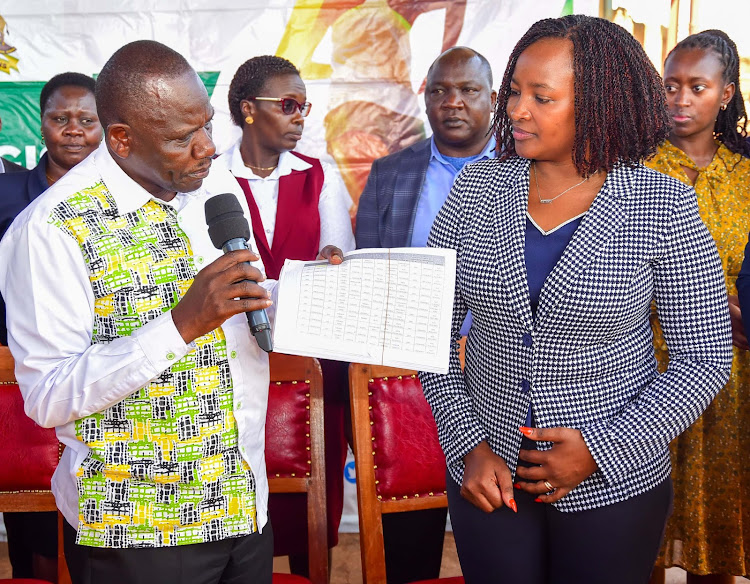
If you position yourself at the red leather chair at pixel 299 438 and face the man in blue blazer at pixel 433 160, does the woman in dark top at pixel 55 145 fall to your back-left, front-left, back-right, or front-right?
front-left

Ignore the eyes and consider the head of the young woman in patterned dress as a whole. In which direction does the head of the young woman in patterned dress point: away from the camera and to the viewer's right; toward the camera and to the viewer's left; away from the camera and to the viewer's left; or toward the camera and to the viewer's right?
toward the camera and to the viewer's left

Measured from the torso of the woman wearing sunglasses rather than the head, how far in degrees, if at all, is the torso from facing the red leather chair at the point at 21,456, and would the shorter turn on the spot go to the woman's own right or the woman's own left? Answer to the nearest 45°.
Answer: approximately 45° to the woman's own right

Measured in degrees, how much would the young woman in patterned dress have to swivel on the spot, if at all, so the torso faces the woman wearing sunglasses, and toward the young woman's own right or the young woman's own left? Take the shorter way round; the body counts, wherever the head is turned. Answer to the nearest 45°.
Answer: approximately 45° to the young woman's own right

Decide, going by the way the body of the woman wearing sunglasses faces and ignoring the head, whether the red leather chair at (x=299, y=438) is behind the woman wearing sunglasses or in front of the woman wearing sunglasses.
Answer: in front

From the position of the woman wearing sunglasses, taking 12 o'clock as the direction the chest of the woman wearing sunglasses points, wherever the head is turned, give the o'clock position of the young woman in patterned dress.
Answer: The young woman in patterned dress is roughly at 10 o'clock from the woman wearing sunglasses.

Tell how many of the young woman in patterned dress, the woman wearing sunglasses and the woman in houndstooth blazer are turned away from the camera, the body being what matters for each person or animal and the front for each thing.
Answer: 0

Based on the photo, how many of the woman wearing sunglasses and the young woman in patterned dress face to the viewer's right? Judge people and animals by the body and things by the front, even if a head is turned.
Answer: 0

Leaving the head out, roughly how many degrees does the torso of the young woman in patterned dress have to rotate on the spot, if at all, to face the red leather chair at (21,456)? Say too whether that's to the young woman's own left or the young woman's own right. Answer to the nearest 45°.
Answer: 0° — they already face it

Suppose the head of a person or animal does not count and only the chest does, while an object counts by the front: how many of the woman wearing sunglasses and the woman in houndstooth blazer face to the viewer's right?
0

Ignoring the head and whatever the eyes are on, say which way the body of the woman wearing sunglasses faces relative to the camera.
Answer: toward the camera

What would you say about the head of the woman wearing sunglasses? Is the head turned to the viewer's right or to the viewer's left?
to the viewer's right

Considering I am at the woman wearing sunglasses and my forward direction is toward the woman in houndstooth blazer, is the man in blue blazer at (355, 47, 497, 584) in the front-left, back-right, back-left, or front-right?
front-left

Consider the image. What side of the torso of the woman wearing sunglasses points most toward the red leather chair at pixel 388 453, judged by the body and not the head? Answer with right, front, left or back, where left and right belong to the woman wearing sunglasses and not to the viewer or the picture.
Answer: front

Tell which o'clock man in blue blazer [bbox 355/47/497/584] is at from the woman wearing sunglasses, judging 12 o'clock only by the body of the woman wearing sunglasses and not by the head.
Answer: The man in blue blazer is roughly at 9 o'clock from the woman wearing sunglasses.

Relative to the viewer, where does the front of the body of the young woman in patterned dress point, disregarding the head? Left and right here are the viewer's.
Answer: facing the viewer and to the left of the viewer
